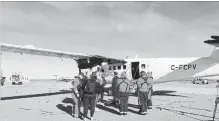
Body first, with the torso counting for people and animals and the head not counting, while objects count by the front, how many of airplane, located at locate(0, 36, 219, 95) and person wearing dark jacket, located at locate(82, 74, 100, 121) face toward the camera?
0

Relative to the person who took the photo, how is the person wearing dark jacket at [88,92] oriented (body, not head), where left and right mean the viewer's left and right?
facing away from the viewer

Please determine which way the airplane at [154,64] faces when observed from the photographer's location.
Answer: facing away from the viewer and to the left of the viewer

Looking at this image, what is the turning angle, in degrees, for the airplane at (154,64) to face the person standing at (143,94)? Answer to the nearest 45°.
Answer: approximately 135° to its left

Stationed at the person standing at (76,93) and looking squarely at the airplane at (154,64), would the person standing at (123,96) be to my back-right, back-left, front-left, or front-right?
front-right

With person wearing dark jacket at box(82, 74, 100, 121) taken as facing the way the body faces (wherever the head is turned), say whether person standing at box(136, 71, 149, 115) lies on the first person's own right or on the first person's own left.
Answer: on the first person's own right
